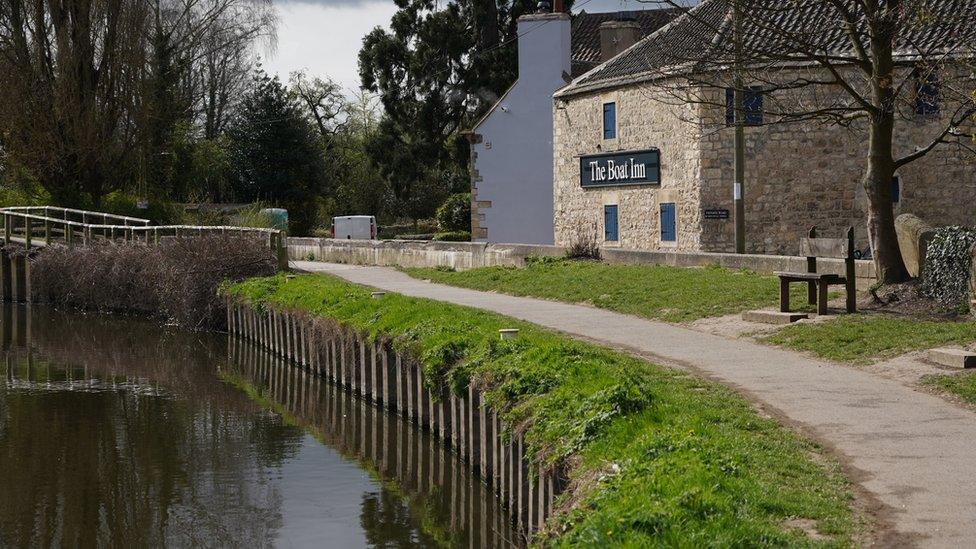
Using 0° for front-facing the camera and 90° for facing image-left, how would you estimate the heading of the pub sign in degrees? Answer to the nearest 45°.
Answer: approximately 45°

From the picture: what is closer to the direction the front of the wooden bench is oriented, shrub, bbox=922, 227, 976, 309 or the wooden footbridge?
the wooden footbridge

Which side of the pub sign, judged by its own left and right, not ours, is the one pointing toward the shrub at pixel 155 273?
front

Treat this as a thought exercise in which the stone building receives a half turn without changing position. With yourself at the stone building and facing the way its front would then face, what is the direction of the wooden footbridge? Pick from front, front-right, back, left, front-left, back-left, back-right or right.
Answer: back-left

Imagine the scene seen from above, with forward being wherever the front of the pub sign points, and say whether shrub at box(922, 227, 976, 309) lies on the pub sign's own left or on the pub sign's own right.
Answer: on the pub sign's own left

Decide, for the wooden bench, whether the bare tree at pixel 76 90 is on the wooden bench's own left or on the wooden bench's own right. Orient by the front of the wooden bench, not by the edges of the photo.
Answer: on the wooden bench's own right

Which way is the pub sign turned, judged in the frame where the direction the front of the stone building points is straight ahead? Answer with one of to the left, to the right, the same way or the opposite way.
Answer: the same way

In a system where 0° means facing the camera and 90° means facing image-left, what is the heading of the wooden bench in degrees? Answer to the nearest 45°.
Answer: approximately 45°

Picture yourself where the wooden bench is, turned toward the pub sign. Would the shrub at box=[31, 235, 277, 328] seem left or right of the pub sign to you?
left

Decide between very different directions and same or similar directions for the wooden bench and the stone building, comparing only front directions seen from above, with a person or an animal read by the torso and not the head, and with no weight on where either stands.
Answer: same or similar directions

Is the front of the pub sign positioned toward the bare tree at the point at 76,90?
no

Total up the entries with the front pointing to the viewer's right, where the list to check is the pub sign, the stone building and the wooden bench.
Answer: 0

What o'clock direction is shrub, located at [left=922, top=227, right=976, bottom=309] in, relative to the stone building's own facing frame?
The shrub is roughly at 10 o'clock from the stone building.

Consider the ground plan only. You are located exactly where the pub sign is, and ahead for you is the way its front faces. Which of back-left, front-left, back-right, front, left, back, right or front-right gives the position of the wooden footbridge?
front-right

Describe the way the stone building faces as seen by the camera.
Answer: facing the viewer and to the left of the viewer
